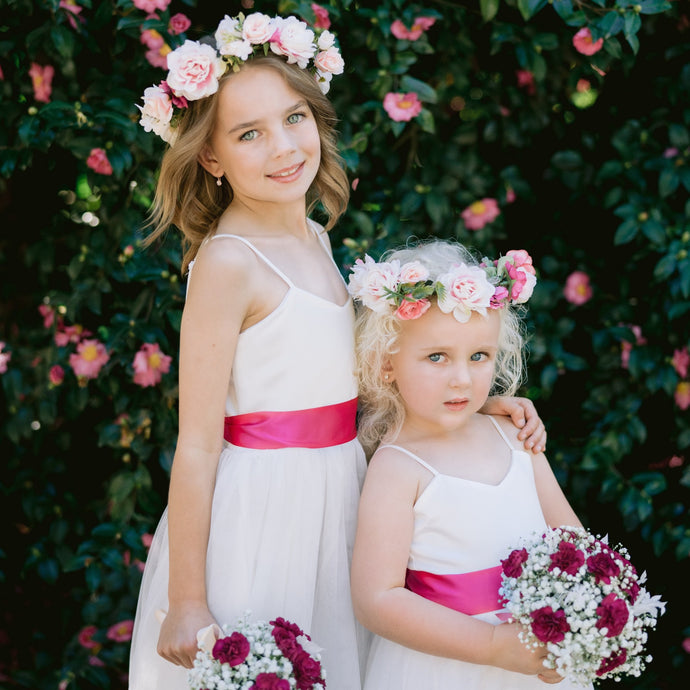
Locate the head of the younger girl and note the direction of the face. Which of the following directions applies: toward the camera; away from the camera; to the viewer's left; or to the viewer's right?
toward the camera

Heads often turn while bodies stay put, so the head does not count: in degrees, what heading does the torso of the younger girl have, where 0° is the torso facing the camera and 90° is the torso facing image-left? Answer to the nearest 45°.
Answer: approximately 315°

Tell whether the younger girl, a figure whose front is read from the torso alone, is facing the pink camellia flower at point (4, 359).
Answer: no
